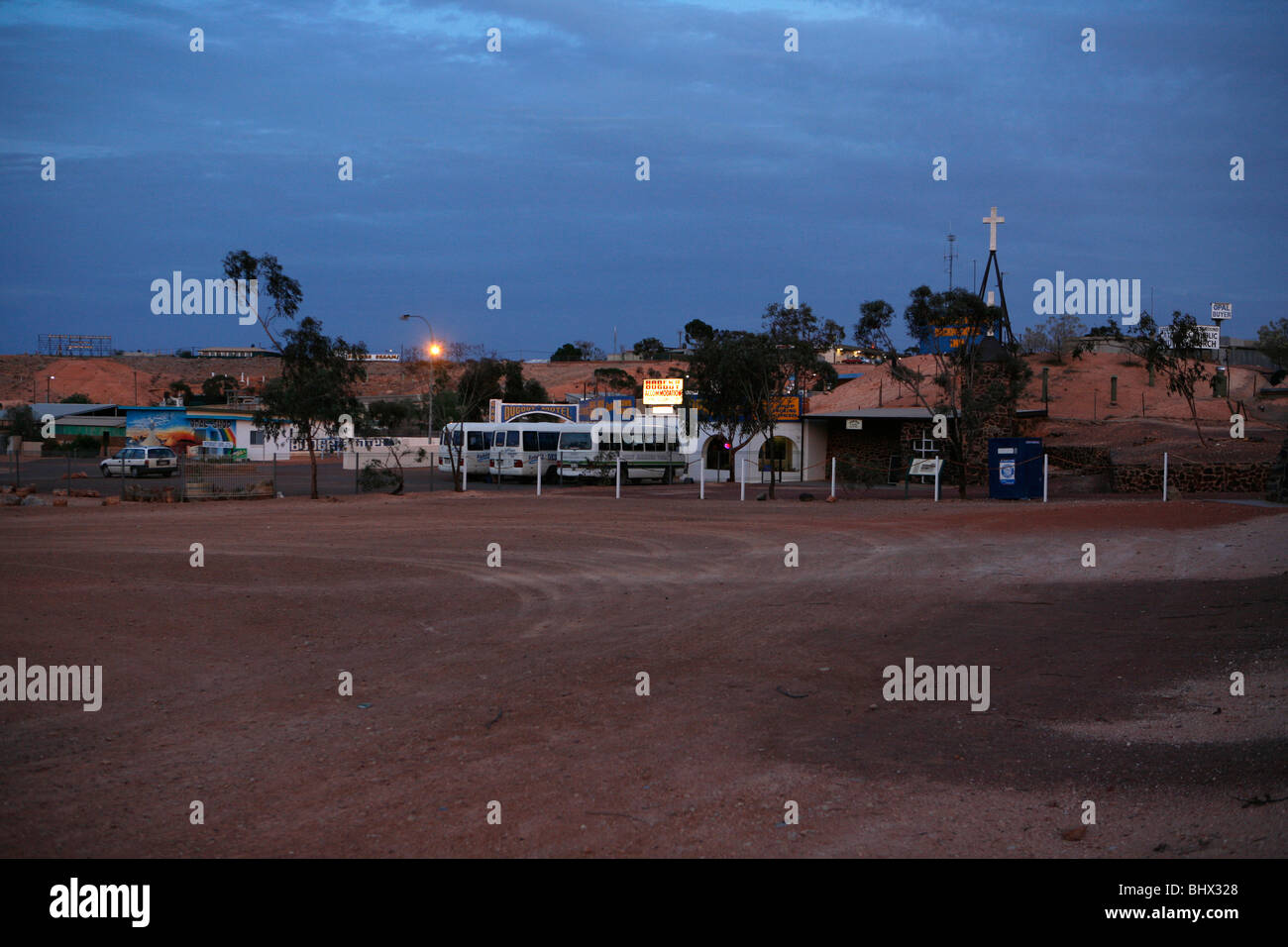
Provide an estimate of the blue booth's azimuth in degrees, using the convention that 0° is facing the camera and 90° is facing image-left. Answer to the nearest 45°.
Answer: approximately 0°

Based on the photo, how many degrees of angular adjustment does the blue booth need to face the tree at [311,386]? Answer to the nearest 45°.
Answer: approximately 90° to its right

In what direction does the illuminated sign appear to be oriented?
toward the camera

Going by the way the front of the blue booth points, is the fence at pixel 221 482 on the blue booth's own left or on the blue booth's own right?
on the blue booth's own right

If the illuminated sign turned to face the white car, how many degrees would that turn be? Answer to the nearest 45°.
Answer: approximately 90° to its right

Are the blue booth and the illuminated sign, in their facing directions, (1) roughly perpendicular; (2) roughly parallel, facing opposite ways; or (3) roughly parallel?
roughly parallel

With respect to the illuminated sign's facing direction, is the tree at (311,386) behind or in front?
in front

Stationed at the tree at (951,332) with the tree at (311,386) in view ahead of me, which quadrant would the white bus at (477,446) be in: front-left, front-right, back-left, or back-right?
front-right

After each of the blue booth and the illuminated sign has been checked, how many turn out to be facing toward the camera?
2
